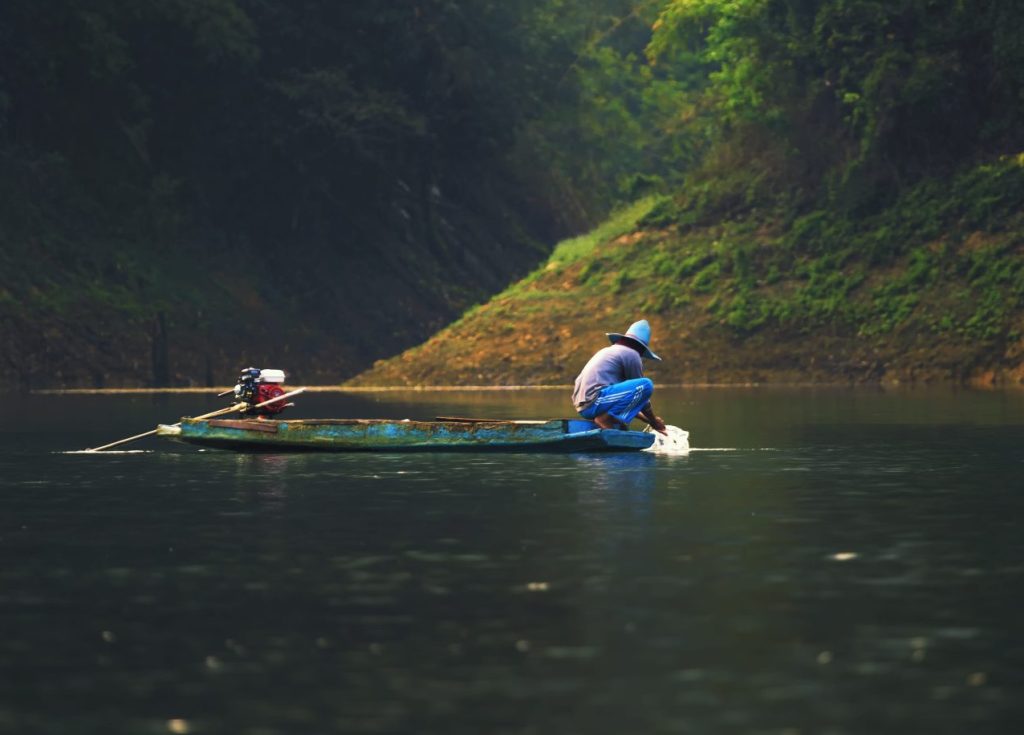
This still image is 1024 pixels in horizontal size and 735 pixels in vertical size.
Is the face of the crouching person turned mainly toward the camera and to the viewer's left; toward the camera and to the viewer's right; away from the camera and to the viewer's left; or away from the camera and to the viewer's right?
away from the camera and to the viewer's right

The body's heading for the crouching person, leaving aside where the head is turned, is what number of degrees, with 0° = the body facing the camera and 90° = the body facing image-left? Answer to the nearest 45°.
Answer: approximately 270°
